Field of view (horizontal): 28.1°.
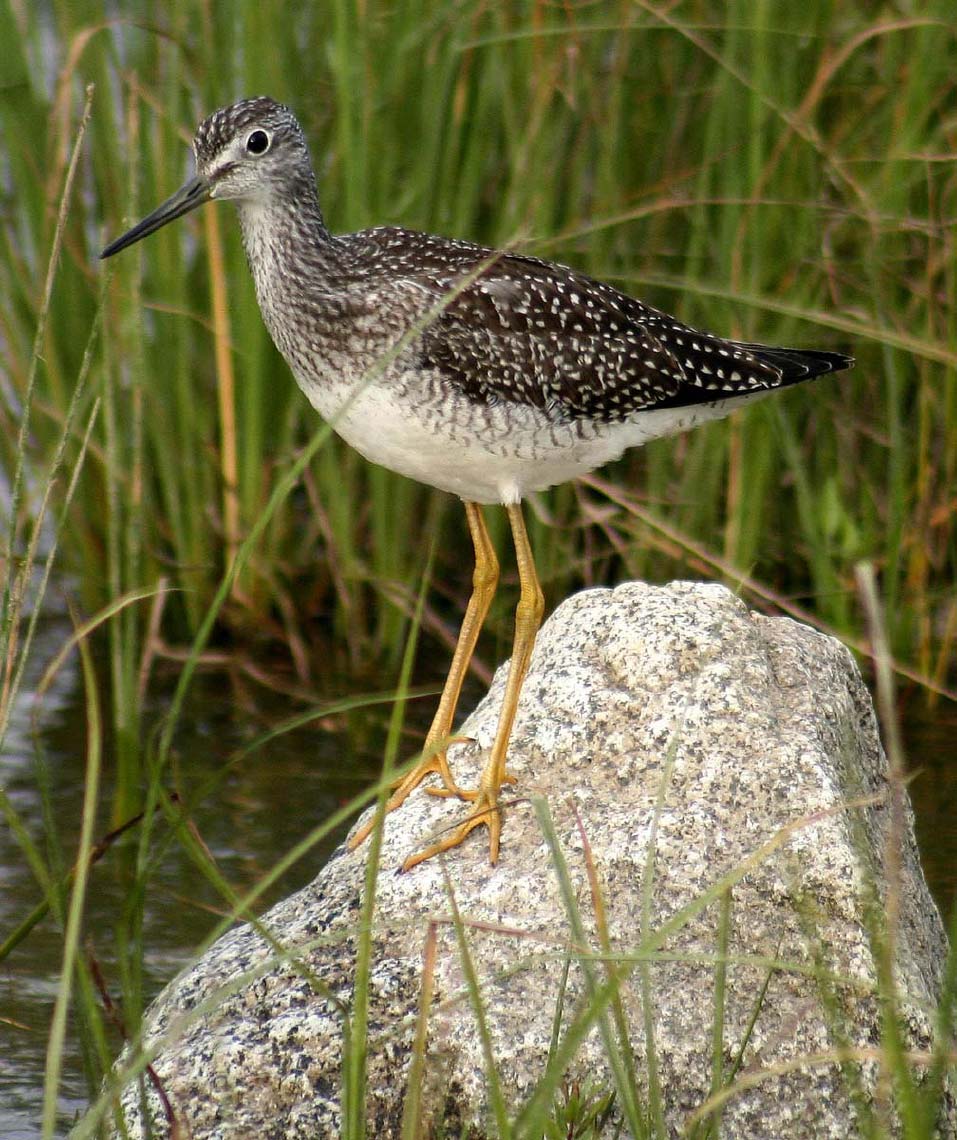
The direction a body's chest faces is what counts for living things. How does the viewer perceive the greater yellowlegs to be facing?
facing to the left of the viewer
